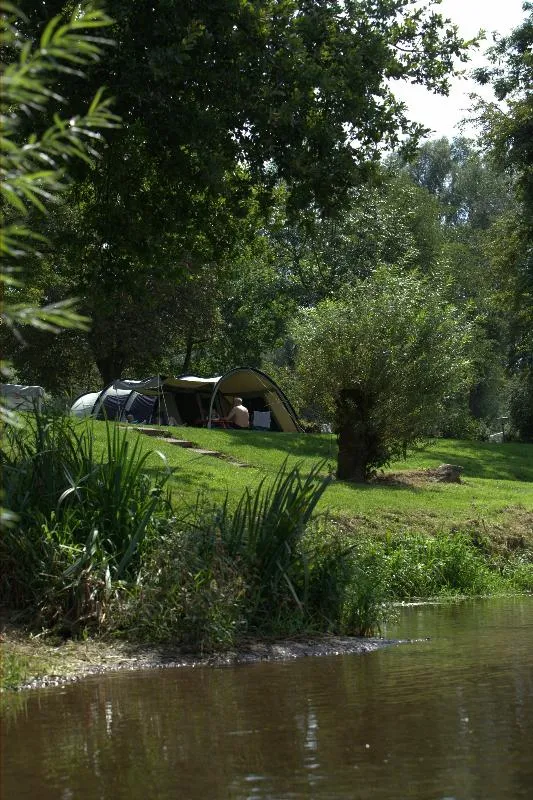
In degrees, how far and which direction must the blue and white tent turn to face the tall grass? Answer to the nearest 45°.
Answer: approximately 45° to its right

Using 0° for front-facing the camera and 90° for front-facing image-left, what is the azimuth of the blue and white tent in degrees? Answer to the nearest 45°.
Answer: approximately 315°

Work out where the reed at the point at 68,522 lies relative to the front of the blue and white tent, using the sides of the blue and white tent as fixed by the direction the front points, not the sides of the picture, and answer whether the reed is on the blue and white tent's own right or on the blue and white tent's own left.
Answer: on the blue and white tent's own right
